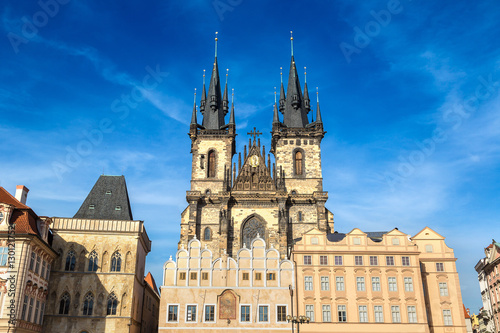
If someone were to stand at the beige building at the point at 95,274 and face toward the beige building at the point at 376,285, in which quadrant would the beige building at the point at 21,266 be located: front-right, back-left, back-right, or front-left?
back-right

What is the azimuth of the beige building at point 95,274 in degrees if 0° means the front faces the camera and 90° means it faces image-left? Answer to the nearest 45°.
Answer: approximately 0°

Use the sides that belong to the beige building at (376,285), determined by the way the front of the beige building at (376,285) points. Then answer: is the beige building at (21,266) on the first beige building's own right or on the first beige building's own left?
on the first beige building's own right

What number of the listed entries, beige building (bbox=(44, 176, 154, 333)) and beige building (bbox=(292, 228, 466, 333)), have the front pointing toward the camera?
2

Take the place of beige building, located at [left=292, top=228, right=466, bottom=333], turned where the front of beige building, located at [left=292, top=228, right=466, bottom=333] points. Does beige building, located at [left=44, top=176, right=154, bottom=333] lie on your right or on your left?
on your right

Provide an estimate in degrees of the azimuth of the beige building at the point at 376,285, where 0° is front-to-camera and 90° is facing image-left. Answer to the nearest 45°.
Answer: approximately 0°

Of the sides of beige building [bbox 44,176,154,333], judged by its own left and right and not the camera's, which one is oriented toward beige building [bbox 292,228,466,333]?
left
